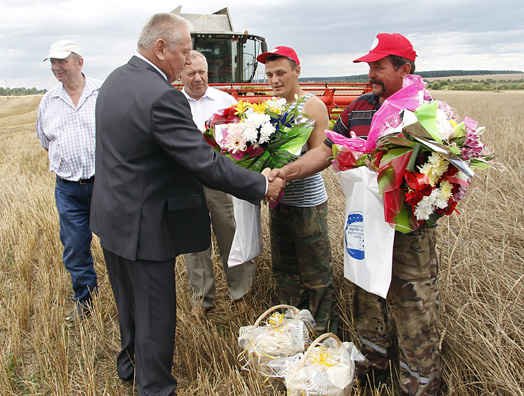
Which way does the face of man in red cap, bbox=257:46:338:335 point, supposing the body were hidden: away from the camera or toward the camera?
toward the camera

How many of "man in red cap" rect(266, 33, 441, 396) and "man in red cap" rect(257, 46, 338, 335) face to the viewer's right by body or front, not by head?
0

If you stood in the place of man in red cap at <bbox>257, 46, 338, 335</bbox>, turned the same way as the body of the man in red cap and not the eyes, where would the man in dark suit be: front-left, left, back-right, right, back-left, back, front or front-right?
front

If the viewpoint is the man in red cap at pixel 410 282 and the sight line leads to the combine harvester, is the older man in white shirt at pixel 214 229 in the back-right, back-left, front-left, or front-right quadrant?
front-left

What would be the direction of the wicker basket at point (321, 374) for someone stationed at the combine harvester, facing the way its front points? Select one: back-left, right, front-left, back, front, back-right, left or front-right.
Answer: front-right

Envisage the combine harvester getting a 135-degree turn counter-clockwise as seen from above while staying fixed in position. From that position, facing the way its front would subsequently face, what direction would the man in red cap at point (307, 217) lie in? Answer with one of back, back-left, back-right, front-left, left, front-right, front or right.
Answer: back

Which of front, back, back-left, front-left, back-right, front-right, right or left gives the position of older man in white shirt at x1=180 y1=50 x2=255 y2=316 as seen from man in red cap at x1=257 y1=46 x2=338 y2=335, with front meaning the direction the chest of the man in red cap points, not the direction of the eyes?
right

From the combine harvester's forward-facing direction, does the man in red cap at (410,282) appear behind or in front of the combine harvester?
in front

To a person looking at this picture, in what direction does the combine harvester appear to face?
facing the viewer and to the right of the viewer

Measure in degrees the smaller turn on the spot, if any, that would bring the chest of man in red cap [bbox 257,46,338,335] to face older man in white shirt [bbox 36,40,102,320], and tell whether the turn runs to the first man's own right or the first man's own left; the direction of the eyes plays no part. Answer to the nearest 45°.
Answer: approximately 45° to the first man's own right

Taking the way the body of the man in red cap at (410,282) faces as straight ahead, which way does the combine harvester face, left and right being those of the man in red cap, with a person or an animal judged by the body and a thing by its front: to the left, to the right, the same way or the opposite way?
to the left

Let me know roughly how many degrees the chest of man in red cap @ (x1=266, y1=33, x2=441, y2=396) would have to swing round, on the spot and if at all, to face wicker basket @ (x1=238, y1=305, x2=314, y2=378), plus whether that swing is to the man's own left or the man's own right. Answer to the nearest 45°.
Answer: approximately 45° to the man's own right

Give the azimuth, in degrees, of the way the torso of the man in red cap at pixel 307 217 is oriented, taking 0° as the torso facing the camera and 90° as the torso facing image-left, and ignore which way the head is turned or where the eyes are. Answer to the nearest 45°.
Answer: approximately 45°

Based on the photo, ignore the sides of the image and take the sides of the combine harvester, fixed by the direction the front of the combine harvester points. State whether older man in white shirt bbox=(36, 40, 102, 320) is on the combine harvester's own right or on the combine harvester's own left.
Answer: on the combine harvester's own right

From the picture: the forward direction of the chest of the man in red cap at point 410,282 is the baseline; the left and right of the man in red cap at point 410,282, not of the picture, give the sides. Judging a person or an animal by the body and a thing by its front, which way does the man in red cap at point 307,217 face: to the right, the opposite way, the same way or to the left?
the same way

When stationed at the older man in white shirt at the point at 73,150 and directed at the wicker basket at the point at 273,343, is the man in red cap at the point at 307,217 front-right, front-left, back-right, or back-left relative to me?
front-left

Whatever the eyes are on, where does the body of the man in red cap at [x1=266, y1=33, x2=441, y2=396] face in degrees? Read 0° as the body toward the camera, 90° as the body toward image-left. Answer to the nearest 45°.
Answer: approximately 45°

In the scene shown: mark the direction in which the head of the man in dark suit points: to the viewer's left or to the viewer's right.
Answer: to the viewer's right

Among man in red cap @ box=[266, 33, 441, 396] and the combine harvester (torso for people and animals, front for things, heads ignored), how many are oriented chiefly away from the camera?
0
